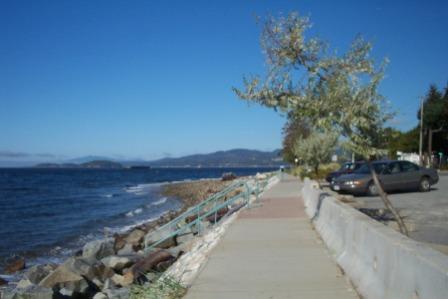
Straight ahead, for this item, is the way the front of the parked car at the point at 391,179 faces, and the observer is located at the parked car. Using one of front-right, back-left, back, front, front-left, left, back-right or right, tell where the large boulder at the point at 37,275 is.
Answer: front

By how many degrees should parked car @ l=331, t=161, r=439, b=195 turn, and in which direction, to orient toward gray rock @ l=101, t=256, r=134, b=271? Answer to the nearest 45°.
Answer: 0° — it already faces it

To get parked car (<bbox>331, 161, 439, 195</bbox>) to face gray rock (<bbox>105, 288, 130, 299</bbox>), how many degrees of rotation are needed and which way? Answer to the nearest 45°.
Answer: approximately 45° to its left

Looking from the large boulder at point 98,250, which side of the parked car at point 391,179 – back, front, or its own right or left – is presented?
front

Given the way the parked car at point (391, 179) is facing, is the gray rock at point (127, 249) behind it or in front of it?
in front

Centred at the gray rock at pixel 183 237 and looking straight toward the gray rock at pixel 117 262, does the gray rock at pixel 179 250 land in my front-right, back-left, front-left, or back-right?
front-left

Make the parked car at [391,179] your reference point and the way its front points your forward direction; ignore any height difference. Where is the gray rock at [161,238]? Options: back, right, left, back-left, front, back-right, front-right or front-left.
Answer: front

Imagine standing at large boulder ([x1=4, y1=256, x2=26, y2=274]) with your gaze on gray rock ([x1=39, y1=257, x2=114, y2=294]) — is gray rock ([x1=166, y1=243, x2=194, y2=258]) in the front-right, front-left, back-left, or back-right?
front-left

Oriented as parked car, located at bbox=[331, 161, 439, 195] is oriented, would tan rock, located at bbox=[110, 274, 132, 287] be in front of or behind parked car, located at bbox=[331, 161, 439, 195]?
in front

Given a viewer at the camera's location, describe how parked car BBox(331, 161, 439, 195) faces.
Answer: facing the viewer and to the left of the viewer

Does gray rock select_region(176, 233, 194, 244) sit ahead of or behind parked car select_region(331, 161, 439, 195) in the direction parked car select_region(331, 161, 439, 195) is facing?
ahead

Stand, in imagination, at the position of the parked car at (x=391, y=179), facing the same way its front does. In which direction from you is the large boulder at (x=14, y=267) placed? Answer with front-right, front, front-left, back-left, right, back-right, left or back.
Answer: front

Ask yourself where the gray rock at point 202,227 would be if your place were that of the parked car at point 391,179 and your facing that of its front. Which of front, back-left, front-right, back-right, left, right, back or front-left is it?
front
